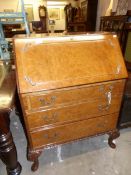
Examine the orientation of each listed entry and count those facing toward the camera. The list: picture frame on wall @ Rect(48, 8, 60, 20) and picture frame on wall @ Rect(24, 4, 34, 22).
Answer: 2

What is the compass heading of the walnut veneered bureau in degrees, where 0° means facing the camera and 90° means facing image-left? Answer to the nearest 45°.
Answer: approximately 315°

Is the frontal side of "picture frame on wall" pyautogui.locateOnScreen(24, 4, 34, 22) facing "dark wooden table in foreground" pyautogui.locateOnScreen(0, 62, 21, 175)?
yes

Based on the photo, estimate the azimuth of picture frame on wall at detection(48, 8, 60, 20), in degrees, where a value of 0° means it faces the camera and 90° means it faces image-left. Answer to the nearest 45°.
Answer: approximately 0°

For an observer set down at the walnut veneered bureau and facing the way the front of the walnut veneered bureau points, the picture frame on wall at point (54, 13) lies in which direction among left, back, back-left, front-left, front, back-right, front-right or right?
back-left

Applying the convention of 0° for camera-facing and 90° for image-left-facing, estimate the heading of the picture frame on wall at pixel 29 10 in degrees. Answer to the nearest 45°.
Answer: approximately 0°

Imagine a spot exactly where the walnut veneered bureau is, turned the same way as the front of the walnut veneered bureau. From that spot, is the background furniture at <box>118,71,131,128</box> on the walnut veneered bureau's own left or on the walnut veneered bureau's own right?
on the walnut veneered bureau's own left

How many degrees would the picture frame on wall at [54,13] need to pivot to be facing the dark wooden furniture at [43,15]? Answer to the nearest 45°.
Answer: approximately 45° to its right
